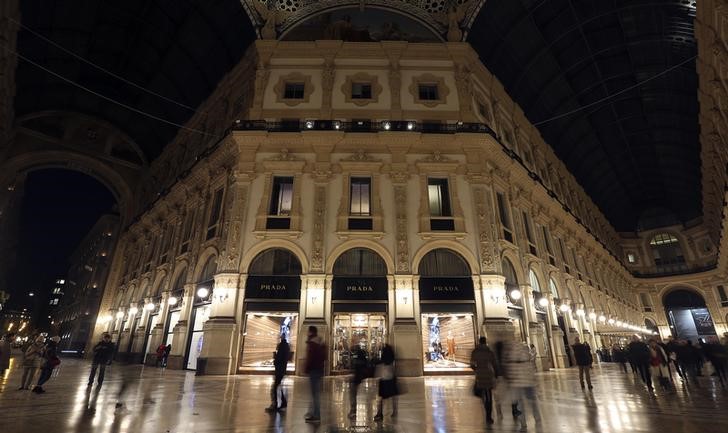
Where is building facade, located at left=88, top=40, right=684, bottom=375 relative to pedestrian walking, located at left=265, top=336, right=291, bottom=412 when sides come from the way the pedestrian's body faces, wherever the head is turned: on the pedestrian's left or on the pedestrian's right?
on the pedestrian's right

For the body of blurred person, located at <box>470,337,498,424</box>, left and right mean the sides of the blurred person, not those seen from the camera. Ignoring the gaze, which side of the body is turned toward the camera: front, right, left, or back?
back

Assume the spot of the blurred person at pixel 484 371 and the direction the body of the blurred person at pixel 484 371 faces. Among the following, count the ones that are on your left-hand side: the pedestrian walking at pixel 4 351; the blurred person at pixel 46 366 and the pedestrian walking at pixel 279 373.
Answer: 3

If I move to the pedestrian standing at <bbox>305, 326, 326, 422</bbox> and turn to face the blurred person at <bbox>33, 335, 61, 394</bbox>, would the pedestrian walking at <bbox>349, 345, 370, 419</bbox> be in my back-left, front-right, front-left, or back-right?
back-right

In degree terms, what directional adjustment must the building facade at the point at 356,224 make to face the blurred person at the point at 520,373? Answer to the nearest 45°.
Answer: approximately 45° to its left

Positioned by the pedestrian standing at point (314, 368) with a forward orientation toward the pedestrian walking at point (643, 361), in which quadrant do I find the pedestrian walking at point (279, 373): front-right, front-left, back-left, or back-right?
back-left

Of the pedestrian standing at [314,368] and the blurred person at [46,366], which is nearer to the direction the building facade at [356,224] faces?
the pedestrian standing

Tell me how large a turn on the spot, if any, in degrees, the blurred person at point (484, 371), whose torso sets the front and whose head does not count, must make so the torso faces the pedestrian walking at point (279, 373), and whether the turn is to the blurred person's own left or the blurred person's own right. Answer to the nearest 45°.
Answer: approximately 90° to the blurred person's own left
